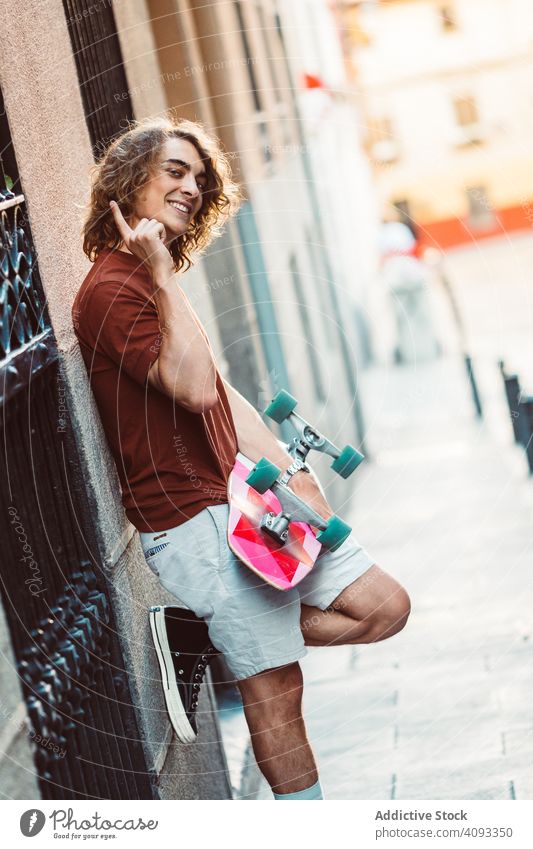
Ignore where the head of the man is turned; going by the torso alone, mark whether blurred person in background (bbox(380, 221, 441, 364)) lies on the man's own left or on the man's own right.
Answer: on the man's own left

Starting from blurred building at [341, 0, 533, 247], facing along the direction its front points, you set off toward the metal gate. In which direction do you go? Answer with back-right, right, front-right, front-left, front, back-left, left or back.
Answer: front

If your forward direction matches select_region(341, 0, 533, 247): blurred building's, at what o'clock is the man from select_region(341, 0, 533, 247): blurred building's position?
The man is roughly at 12 o'clock from the blurred building.

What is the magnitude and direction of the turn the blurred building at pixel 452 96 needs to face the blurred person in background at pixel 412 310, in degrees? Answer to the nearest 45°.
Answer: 0° — it already faces them

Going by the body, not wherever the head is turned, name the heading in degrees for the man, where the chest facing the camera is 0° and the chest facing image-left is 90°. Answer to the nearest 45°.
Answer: approximately 270°

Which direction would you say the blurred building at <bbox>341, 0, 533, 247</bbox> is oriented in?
toward the camera

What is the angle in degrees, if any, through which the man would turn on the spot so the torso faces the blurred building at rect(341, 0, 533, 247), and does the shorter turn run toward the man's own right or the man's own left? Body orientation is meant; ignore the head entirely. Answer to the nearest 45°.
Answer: approximately 90° to the man's own left
